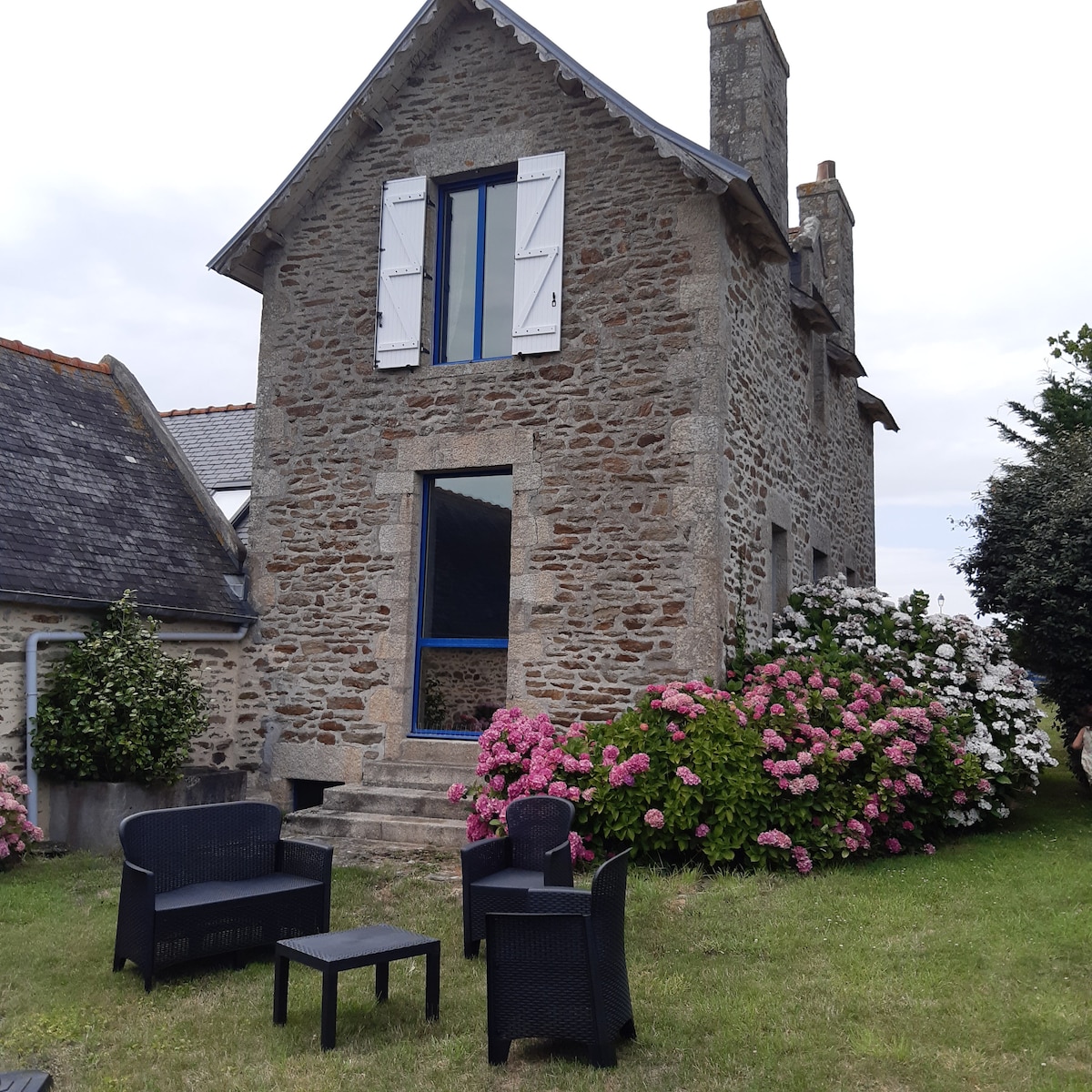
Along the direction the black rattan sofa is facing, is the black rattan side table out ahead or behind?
ahead

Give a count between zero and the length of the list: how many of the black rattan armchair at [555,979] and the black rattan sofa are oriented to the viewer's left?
1

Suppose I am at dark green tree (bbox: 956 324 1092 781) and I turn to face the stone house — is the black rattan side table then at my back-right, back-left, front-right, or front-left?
front-left

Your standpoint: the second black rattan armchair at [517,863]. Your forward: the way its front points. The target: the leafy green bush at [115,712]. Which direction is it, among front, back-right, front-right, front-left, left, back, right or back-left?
right

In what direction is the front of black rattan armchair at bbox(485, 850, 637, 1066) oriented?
to the viewer's left

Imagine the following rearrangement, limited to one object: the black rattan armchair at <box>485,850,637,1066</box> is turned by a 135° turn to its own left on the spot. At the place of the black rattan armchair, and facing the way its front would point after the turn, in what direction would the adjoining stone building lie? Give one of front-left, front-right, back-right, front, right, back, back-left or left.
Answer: back

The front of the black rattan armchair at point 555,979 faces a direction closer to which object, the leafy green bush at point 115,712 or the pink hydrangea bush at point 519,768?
the leafy green bush

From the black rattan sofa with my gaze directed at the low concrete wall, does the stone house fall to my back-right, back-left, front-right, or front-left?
front-right

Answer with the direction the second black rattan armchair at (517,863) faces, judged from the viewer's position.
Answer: facing the viewer and to the left of the viewer

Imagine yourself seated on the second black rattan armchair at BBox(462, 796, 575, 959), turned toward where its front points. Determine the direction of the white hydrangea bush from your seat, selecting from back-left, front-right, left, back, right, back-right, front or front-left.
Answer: back

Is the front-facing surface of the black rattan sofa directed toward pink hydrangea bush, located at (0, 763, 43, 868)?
no

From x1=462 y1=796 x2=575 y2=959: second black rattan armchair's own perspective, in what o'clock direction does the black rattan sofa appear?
The black rattan sofa is roughly at 1 o'clock from the second black rattan armchair.

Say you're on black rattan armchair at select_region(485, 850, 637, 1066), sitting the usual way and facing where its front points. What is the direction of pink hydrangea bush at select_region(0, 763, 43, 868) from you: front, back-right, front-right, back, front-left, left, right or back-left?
front-right

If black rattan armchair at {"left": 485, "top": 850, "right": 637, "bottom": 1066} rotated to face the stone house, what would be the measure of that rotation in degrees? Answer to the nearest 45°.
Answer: approximately 90° to its right

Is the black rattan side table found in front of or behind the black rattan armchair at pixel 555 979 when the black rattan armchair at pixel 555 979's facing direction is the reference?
in front

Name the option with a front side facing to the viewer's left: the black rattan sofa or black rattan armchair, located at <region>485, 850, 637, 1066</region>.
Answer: the black rattan armchair

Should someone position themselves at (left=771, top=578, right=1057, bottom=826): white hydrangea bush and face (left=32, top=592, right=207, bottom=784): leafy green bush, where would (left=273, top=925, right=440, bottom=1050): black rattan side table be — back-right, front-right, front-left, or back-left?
front-left

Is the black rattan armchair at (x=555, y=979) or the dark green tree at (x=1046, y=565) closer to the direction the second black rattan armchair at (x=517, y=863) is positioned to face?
the black rattan armchair

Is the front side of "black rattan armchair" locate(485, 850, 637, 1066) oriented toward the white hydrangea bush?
no

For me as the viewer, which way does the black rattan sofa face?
facing the viewer and to the right of the viewer
